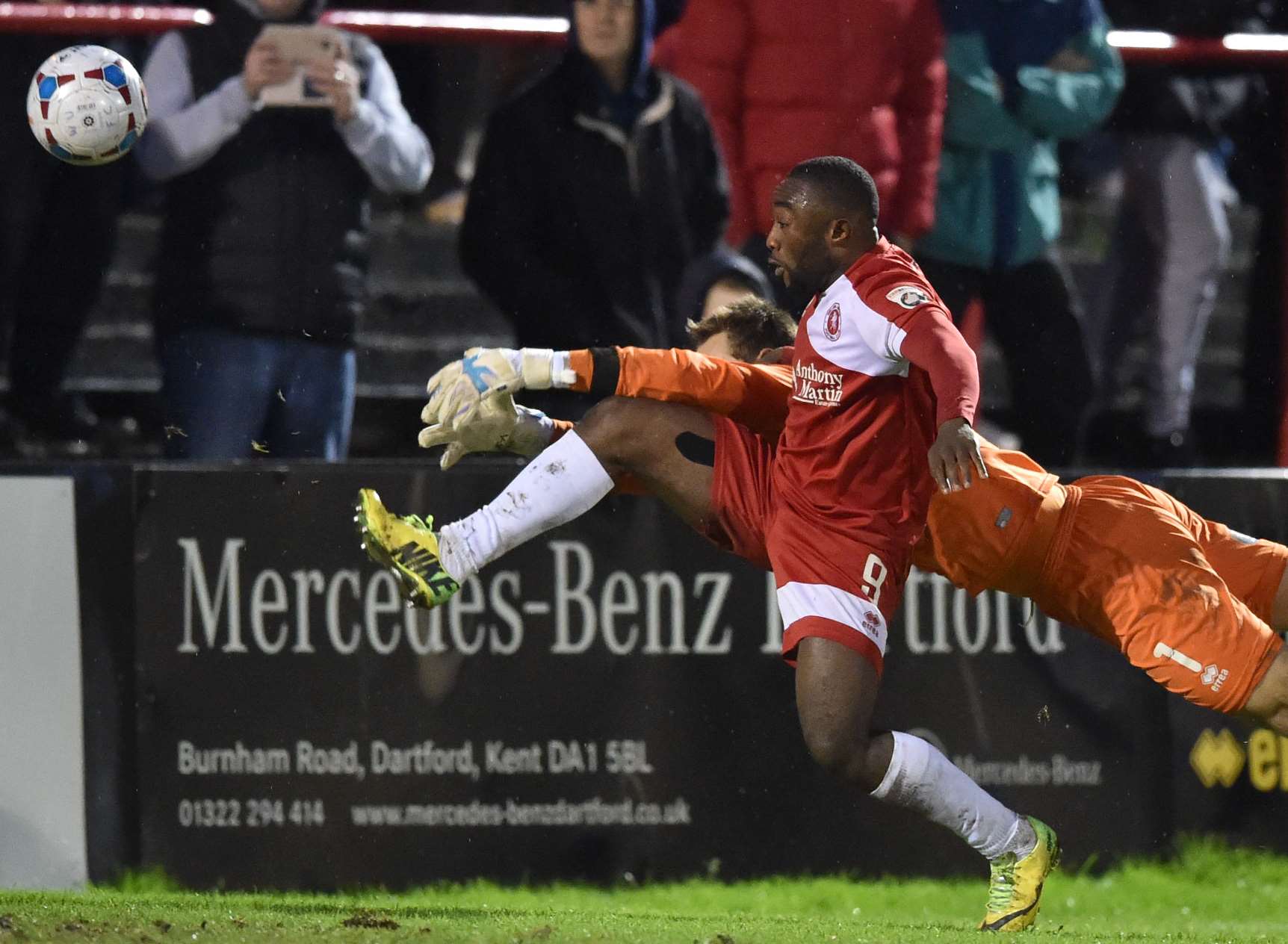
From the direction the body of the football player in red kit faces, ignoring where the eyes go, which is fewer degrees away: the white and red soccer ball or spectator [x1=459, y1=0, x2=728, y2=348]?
the white and red soccer ball

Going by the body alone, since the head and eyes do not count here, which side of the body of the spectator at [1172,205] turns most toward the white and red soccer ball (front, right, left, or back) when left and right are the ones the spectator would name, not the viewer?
right

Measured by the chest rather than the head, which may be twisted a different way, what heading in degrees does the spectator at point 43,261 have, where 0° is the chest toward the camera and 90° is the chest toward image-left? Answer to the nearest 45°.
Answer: approximately 0°

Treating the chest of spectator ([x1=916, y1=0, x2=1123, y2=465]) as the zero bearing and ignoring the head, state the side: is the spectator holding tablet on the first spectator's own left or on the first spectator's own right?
on the first spectator's own right

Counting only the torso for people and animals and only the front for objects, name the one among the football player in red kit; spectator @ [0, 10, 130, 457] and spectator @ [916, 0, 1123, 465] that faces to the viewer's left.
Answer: the football player in red kit

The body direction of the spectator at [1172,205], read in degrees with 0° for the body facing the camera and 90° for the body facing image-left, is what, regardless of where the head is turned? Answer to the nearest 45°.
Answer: approximately 315°

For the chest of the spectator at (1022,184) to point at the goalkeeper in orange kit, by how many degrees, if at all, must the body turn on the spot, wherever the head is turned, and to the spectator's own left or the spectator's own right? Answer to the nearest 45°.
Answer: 0° — they already face them

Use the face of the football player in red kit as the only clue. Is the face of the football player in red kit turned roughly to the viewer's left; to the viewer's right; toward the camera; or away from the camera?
to the viewer's left

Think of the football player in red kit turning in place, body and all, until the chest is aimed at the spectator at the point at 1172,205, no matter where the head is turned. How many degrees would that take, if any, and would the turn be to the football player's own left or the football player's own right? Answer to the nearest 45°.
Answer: approximately 135° to the football player's own right

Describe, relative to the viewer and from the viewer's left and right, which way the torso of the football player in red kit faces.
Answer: facing to the left of the viewer
